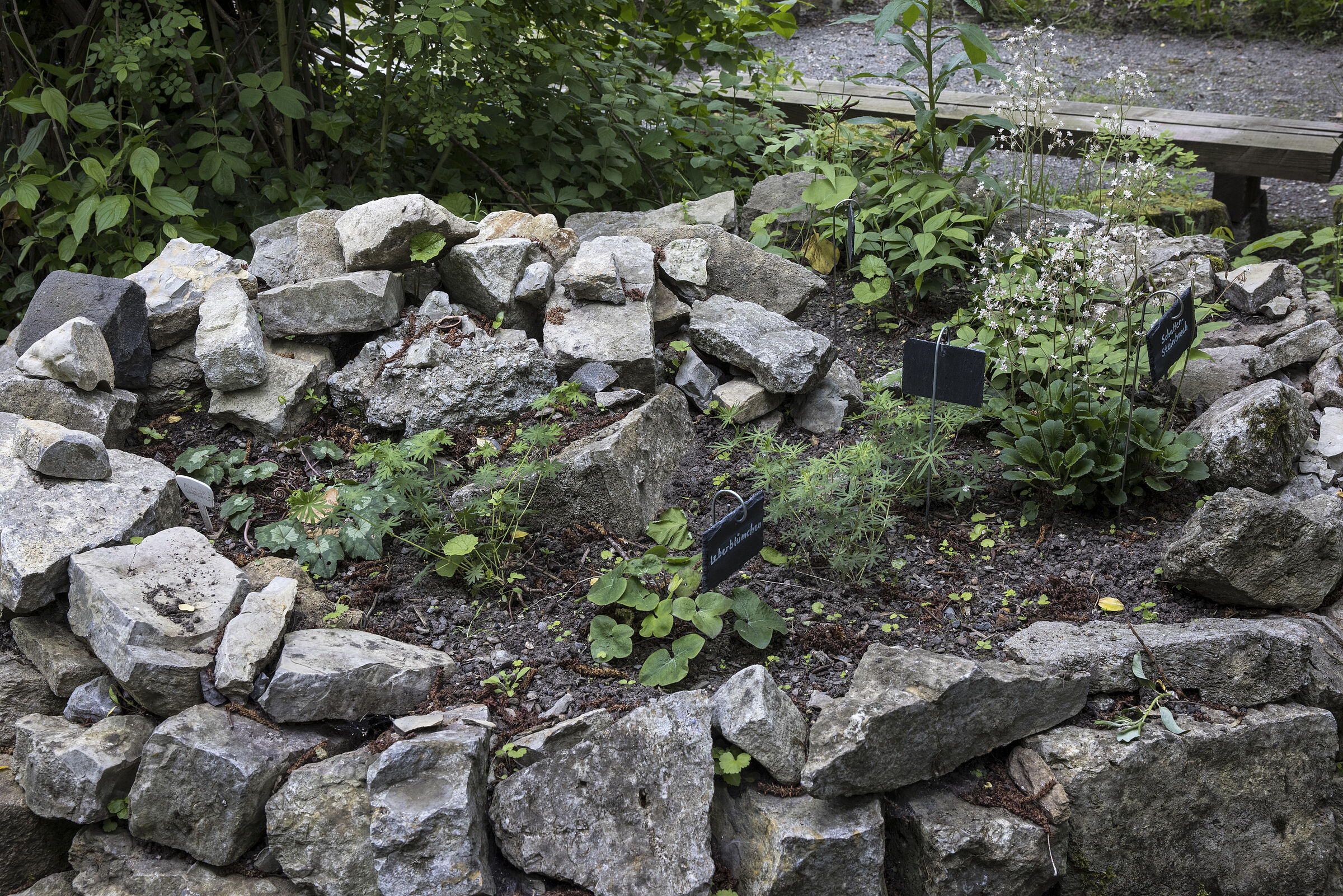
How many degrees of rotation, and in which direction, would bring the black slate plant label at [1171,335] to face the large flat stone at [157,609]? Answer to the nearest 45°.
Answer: approximately 90° to its right

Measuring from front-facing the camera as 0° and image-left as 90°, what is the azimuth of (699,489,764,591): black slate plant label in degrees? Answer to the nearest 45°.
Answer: approximately 315°

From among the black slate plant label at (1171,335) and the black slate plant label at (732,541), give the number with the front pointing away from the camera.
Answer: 0

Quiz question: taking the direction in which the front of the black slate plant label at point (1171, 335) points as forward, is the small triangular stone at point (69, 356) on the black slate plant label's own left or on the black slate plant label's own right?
on the black slate plant label's own right

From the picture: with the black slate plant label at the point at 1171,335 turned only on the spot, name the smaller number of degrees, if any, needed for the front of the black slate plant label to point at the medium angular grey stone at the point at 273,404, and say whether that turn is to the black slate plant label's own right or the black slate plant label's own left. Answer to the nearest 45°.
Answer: approximately 135° to the black slate plant label's own right
